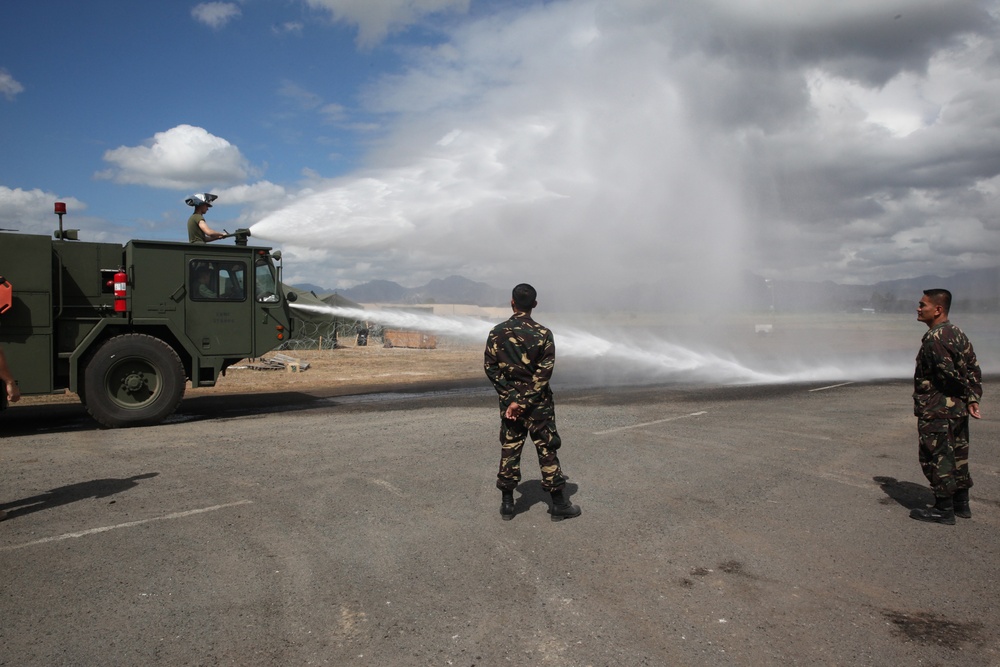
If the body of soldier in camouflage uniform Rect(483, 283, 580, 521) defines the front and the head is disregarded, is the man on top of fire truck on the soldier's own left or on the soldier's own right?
on the soldier's own left

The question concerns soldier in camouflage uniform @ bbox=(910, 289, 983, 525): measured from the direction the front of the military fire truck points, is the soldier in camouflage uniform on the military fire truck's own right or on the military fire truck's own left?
on the military fire truck's own right

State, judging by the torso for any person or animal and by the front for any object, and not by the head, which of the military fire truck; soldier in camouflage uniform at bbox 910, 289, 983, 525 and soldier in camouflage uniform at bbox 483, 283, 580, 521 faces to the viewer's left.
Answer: soldier in camouflage uniform at bbox 910, 289, 983, 525

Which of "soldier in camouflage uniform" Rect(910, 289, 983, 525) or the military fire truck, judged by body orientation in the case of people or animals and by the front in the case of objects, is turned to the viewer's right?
the military fire truck

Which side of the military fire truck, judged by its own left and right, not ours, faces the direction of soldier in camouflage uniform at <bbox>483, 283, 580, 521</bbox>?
right

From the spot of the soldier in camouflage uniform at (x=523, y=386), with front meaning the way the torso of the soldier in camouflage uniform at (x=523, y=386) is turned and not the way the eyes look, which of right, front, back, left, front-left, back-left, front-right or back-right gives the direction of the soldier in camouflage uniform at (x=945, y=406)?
right

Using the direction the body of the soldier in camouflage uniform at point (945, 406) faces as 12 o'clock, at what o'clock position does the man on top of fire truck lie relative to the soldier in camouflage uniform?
The man on top of fire truck is roughly at 12 o'clock from the soldier in camouflage uniform.

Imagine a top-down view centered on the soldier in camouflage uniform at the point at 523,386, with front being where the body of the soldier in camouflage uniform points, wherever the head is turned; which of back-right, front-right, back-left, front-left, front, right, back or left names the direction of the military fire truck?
front-left

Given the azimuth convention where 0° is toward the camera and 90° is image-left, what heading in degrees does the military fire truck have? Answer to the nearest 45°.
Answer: approximately 270°

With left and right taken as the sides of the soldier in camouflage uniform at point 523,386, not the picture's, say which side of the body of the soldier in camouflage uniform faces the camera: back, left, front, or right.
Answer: back

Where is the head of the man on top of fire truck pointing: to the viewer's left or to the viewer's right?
to the viewer's right

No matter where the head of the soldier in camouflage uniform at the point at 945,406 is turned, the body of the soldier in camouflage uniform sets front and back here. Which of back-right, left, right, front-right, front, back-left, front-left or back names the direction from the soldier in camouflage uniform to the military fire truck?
front

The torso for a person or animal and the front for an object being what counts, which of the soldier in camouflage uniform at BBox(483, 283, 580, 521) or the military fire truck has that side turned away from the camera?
the soldier in camouflage uniform

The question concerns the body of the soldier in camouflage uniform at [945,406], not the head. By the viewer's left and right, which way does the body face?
facing to the left of the viewer
